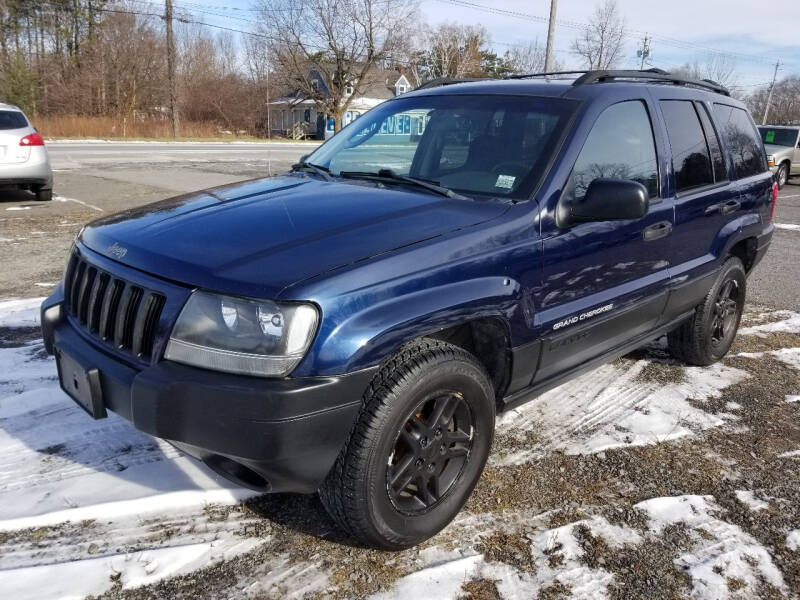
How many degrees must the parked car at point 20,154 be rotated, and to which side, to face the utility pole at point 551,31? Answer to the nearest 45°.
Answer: approximately 45° to its right

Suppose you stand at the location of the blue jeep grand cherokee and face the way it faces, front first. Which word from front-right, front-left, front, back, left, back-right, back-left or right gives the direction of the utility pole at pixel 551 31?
back-right

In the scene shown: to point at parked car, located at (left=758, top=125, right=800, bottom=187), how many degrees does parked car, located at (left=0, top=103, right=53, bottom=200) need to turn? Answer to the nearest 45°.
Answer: approximately 90° to its right

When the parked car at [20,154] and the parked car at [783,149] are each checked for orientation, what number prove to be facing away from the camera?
1

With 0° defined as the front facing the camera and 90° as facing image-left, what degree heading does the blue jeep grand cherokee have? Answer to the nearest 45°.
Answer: approximately 45°

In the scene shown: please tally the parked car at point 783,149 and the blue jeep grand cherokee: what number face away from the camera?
0

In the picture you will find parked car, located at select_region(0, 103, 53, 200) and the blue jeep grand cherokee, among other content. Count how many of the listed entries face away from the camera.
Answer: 1

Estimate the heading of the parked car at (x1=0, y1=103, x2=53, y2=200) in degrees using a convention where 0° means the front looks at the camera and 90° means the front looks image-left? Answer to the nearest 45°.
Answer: approximately 180°

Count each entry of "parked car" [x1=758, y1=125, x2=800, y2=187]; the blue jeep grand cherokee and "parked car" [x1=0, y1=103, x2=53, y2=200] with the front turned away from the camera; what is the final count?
1

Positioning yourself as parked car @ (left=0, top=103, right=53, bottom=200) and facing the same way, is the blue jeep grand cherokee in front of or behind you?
behind

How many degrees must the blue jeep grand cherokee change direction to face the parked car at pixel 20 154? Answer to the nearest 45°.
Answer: approximately 90° to its right

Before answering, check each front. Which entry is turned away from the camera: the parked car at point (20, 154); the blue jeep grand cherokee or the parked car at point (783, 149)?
the parked car at point (20, 154)
